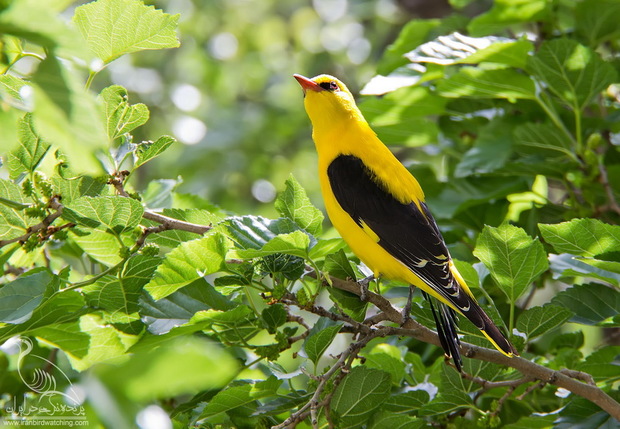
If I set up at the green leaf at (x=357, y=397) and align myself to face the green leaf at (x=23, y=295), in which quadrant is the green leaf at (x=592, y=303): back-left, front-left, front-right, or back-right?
back-right

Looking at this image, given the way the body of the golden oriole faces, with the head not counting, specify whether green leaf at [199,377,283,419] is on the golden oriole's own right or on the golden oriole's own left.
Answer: on the golden oriole's own left

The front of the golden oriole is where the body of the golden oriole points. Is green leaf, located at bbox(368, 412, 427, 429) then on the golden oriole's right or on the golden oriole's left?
on the golden oriole's left

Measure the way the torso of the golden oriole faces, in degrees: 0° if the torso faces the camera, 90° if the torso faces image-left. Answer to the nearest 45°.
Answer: approximately 90°

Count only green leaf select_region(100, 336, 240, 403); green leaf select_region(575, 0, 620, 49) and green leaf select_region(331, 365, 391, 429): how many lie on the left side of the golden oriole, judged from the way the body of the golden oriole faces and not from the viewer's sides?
2

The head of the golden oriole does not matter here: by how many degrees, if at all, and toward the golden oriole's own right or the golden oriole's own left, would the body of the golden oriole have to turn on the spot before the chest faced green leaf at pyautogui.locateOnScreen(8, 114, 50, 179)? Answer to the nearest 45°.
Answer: approximately 45° to the golden oriole's own left

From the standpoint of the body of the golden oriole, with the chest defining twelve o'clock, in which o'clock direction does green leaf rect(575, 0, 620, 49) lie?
The green leaf is roughly at 4 o'clock from the golden oriole.
